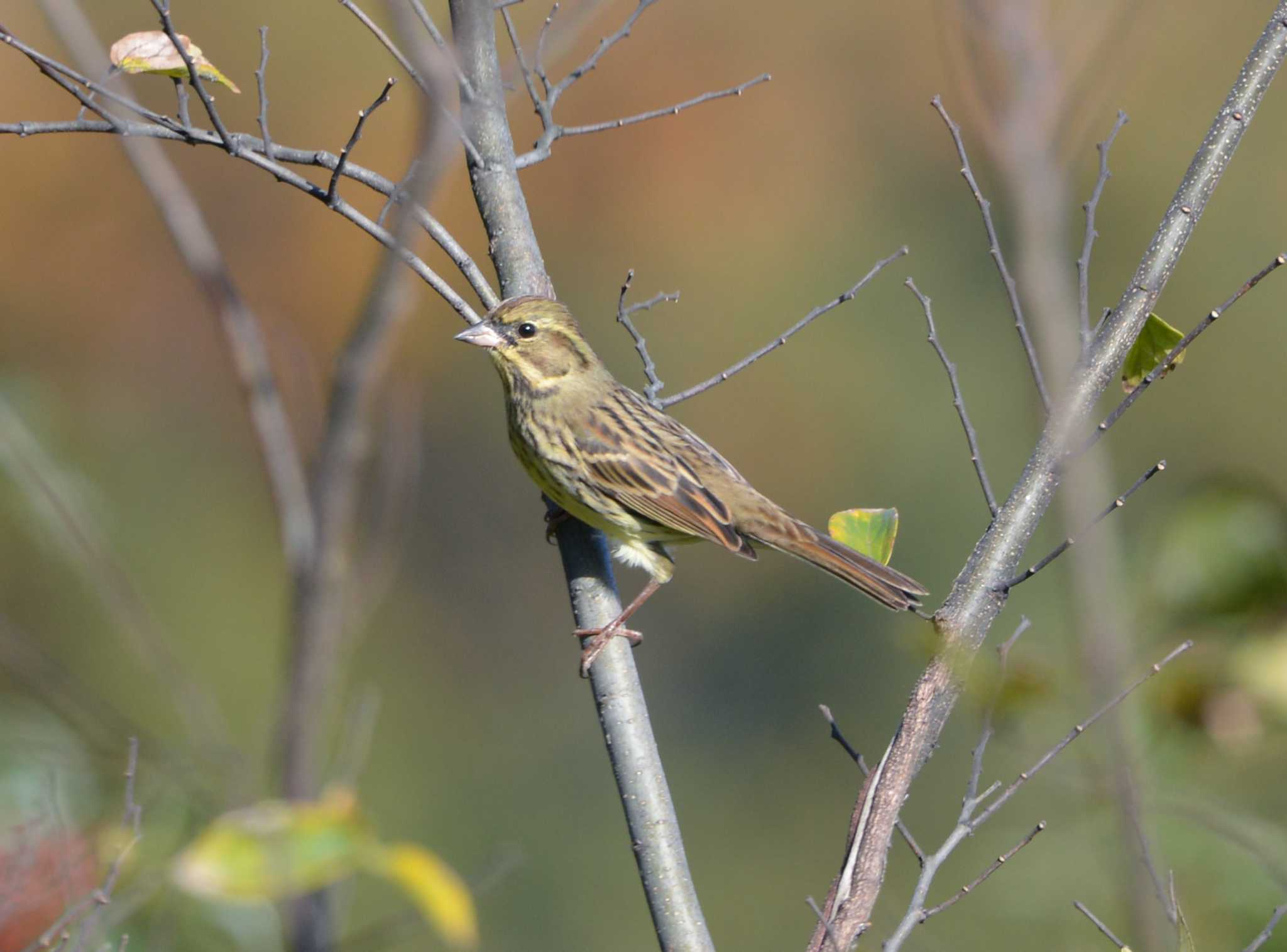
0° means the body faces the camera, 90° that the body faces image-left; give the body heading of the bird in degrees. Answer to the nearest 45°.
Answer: approximately 90°

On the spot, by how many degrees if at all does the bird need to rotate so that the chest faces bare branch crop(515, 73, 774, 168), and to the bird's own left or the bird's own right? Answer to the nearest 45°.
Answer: approximately 90° to the bird's own left
